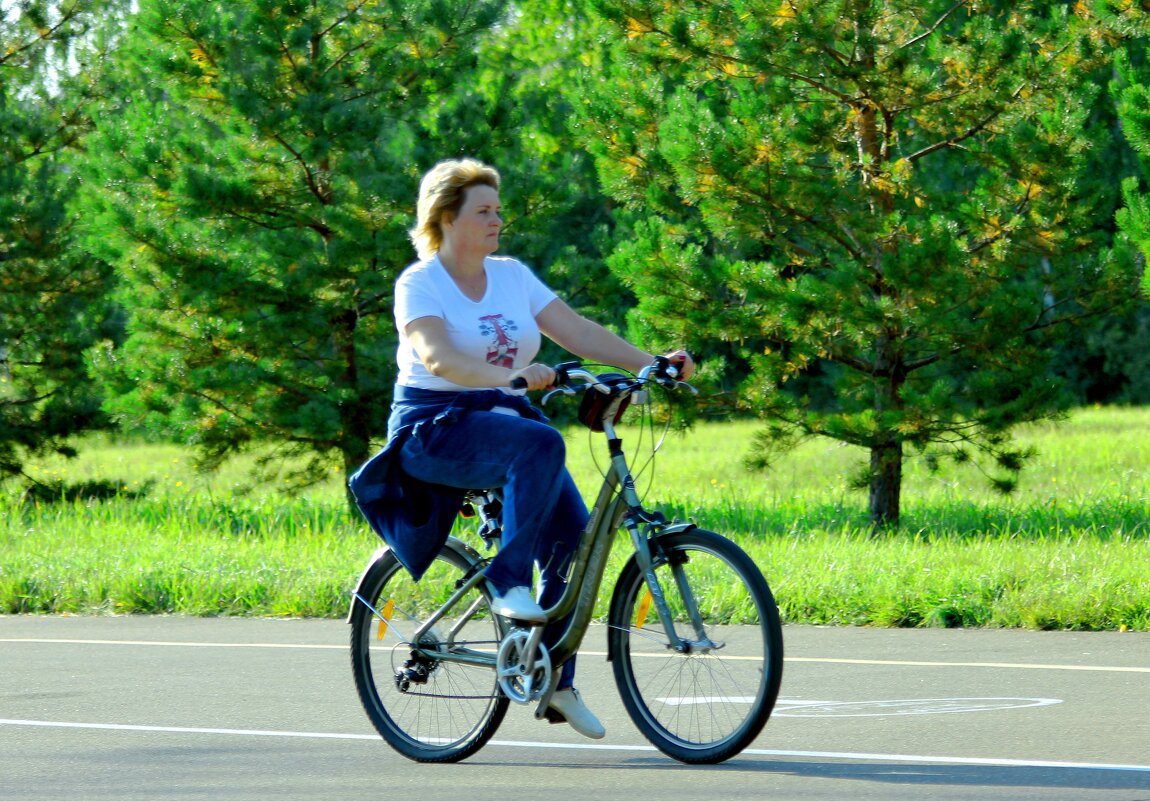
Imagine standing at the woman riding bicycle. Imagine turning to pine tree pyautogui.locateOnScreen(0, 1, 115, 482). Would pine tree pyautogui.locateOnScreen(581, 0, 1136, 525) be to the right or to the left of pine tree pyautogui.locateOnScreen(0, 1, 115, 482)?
right

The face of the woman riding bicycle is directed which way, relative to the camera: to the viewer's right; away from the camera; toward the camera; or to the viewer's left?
to the viewer's right

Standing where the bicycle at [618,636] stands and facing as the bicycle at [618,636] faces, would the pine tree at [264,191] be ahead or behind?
behind

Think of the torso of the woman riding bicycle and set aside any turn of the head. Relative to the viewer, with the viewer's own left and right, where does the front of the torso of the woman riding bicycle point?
facing the viewer and to the right of the viewer

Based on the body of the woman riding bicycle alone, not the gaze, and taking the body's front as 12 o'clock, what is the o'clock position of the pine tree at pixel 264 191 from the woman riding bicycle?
The pine tree is roughly at 7 o'clock from the woman riding bicycle.
